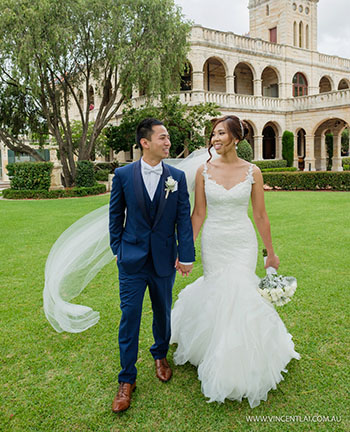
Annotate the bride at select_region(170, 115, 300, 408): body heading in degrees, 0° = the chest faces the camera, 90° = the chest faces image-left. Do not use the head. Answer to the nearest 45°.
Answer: approximately 0°

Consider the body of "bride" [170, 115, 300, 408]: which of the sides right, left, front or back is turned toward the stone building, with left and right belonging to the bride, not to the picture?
back

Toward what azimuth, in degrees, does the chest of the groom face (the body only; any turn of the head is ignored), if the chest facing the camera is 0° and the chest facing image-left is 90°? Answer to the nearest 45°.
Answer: approximately 0°

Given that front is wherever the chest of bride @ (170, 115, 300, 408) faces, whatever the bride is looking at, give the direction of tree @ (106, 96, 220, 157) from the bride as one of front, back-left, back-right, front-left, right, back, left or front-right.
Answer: back

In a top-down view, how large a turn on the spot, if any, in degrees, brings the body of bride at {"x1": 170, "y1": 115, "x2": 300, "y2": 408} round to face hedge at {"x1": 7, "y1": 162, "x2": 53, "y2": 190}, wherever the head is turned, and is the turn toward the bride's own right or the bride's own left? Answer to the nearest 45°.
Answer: approximately 135° to the bride's own right

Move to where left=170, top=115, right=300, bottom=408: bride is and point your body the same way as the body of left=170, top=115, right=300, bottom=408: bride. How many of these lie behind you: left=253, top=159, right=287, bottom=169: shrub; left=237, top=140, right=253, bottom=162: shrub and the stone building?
3

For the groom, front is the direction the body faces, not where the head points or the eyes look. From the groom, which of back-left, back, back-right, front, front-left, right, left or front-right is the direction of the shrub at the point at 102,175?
back

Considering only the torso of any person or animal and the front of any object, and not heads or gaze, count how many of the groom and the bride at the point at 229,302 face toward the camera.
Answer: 2

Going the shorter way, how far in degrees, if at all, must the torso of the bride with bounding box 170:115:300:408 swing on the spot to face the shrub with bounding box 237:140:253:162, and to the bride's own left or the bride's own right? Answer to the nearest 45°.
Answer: approximately 180°

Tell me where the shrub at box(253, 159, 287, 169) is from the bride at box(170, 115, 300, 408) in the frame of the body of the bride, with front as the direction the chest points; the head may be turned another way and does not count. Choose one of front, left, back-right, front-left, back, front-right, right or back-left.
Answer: back
